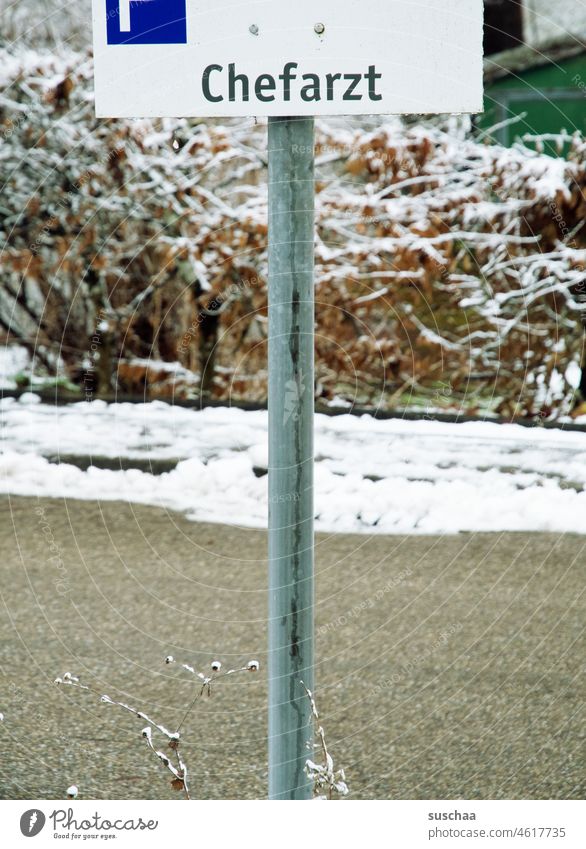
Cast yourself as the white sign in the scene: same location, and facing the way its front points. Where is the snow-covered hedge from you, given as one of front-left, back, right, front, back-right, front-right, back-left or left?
back

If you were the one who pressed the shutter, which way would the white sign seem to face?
facing the viewer
